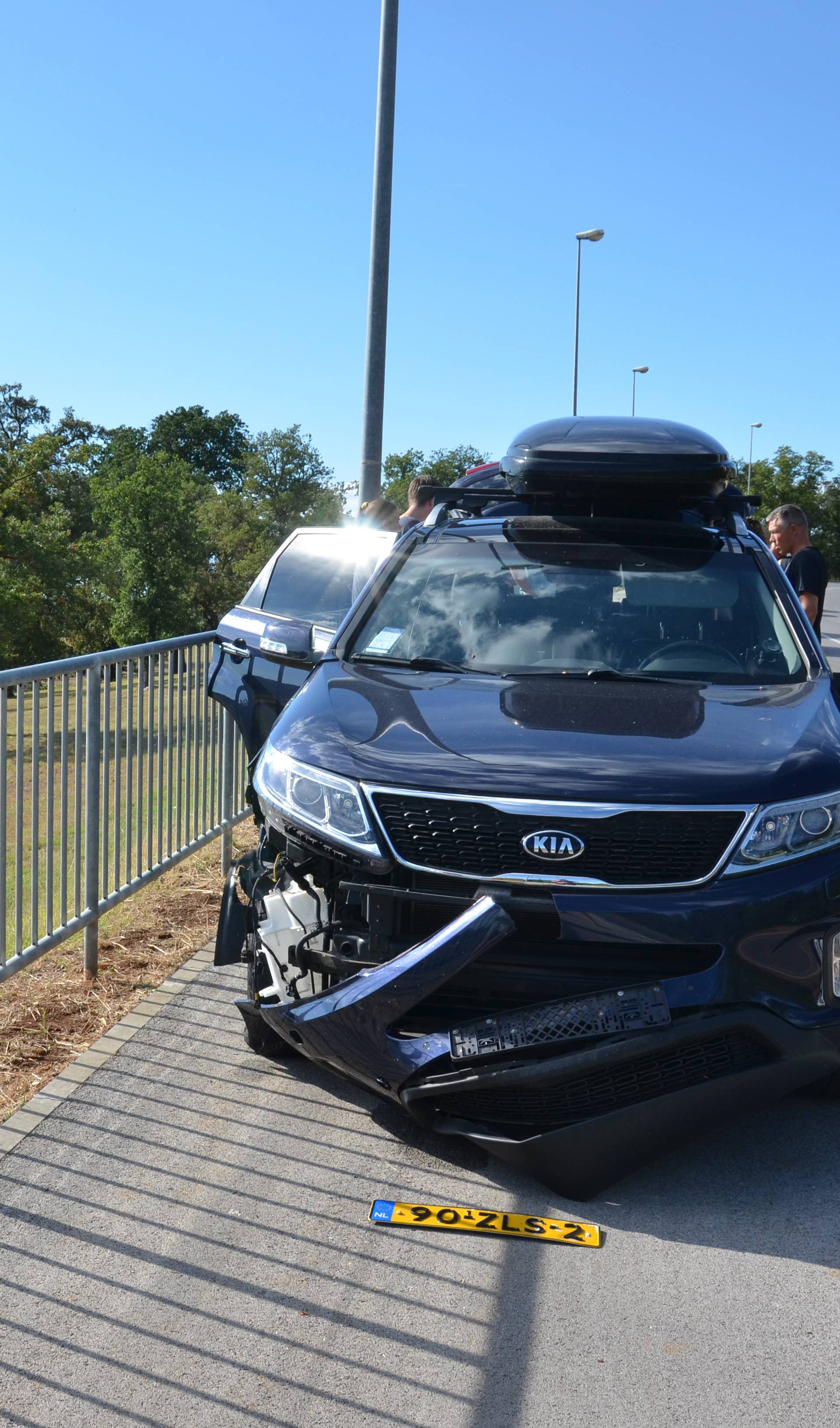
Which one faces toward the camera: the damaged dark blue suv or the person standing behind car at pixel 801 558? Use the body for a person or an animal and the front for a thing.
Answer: the damaged dark blue suv

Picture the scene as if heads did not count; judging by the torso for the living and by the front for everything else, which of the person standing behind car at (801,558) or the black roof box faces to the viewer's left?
the person standing behind car

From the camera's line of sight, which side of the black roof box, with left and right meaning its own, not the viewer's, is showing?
front

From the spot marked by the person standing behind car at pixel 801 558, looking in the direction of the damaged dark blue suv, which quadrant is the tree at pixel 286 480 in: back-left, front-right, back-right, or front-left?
back-right

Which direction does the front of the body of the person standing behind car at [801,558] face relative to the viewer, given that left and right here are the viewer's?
facing to the left of the viewer

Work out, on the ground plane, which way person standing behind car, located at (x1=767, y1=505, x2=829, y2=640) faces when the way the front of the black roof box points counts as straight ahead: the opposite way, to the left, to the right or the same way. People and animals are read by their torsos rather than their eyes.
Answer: to the right

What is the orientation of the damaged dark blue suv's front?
toward the camera

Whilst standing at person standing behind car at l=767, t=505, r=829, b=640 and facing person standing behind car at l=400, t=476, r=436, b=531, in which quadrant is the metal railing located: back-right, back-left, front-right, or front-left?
front-left

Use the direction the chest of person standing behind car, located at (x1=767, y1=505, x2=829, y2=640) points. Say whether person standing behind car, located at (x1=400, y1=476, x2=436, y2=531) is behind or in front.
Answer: in front

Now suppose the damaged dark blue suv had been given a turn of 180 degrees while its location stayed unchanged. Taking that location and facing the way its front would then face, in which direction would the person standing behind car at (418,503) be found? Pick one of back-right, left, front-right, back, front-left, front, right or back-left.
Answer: front

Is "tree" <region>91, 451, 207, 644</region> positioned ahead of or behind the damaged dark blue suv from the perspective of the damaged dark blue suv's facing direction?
behind

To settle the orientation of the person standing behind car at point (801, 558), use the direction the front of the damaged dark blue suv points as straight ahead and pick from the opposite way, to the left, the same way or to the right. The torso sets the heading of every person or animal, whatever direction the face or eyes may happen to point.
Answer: to the right

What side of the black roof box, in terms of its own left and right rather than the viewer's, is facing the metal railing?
right
